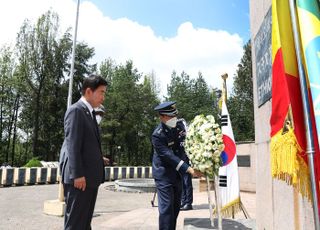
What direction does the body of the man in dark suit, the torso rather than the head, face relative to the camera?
to the viewer's right

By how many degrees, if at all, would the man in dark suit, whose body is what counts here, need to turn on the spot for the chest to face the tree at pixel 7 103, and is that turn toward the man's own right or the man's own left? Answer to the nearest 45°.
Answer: approximately 90° to the man's own left

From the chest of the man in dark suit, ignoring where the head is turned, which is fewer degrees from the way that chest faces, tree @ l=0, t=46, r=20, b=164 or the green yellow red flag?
the green yellow red flag

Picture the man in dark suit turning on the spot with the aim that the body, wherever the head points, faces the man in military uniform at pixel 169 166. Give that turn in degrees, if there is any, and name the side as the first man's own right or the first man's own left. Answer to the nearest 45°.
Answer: approximately 45° to the first man's own left

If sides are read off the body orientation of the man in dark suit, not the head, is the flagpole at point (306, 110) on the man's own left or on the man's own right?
on the man's own right

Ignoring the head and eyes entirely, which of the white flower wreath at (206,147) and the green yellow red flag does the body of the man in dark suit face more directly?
the white flower wreath

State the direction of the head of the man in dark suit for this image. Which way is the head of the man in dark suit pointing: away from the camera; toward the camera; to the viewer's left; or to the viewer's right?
to the viewer's right

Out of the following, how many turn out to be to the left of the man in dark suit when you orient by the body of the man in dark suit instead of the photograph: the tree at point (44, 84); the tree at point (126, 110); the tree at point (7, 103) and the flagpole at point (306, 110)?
3

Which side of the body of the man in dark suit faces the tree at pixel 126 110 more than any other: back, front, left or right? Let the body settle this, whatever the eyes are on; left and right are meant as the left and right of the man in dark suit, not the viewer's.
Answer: left

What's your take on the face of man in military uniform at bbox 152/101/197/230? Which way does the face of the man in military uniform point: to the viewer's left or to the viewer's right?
to the viewer's right

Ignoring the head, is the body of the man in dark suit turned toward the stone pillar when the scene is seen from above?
yes

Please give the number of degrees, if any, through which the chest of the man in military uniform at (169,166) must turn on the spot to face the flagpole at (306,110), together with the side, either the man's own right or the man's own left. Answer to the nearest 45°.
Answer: approximately 45° to the man's own right

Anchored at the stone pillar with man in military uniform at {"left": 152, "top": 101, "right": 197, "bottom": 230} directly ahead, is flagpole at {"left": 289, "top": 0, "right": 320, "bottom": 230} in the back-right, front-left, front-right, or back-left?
back-left

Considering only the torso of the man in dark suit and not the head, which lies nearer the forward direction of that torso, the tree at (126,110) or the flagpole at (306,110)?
the flagpole
